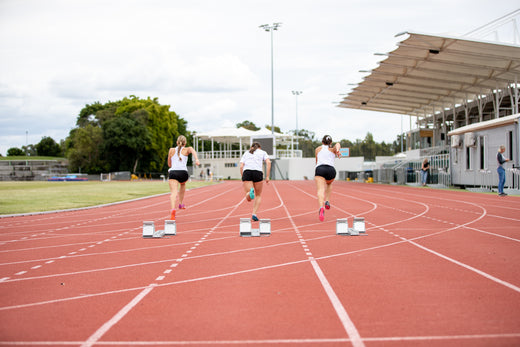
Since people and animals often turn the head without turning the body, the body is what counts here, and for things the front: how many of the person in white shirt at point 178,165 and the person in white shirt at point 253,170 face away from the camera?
2

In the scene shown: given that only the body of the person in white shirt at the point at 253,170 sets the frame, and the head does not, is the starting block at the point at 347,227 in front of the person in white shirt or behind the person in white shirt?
behind

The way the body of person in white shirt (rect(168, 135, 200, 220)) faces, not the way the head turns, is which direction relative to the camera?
away from the camera

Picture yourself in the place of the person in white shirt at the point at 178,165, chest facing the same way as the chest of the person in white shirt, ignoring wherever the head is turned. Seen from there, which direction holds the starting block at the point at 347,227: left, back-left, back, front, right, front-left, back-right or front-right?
back-right

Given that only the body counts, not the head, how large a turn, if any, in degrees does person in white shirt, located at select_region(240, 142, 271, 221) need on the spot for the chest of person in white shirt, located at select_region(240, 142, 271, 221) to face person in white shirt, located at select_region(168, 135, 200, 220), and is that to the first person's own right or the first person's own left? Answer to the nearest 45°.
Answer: approximately 90° to the first person's own left

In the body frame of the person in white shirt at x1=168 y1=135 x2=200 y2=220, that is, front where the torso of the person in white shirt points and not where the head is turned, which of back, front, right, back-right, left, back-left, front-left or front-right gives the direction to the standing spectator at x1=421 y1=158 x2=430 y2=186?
front-right

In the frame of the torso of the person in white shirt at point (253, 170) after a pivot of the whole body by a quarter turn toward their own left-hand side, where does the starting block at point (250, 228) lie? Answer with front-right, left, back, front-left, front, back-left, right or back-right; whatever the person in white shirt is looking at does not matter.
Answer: left

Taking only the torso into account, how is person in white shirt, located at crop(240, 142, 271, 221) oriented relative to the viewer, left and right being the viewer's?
facing away from the viewer

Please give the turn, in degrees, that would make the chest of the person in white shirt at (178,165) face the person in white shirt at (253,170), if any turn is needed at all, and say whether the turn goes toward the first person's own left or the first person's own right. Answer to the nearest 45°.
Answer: approximately 90° to the first person's own right

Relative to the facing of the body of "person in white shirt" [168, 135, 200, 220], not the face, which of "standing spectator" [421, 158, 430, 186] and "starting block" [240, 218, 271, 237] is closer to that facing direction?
the standing spectator

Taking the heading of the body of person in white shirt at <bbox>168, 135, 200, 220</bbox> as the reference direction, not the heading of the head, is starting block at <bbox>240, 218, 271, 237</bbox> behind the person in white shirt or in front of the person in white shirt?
behind

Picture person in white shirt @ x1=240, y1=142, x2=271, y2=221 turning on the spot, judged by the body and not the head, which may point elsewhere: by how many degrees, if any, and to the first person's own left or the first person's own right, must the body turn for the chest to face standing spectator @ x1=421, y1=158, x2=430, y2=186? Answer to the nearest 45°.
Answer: approximately 45° to the first person's own right
